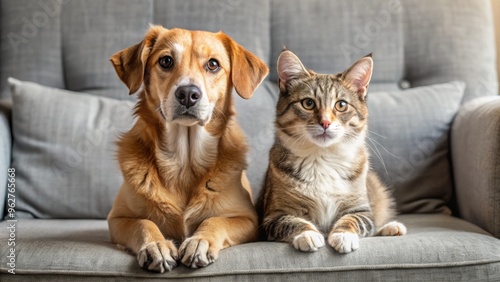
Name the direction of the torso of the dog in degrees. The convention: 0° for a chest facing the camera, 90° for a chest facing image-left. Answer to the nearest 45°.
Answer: approximately 0°

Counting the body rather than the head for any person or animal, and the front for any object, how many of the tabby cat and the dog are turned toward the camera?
2
